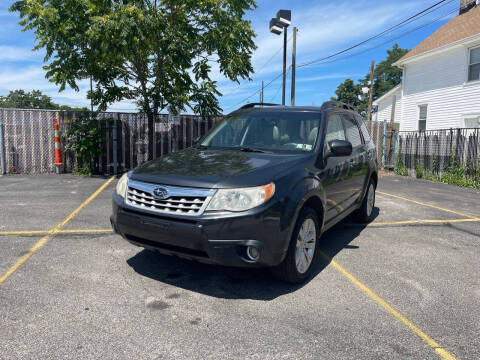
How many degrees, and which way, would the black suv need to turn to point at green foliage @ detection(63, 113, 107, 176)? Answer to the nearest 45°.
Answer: approximately 90° to its right

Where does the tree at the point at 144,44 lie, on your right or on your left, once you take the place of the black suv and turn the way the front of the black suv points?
on your right

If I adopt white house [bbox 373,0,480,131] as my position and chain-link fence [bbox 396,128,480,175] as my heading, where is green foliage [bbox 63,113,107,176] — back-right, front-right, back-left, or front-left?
front-right

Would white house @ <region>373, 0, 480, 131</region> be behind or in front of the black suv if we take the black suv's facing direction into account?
behind

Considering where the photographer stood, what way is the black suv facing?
facing the viewer and to the left of the viewer

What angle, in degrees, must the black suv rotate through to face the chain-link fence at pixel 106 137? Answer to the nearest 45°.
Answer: approximately 90° to its right

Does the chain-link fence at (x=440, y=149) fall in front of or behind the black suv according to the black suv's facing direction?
behind

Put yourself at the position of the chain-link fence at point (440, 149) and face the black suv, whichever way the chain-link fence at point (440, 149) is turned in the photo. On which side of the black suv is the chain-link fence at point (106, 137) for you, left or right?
right

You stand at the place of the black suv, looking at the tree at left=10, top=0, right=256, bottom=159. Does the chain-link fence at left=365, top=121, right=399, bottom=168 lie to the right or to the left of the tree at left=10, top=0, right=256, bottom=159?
right

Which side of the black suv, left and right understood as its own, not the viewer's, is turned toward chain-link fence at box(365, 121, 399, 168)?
back
